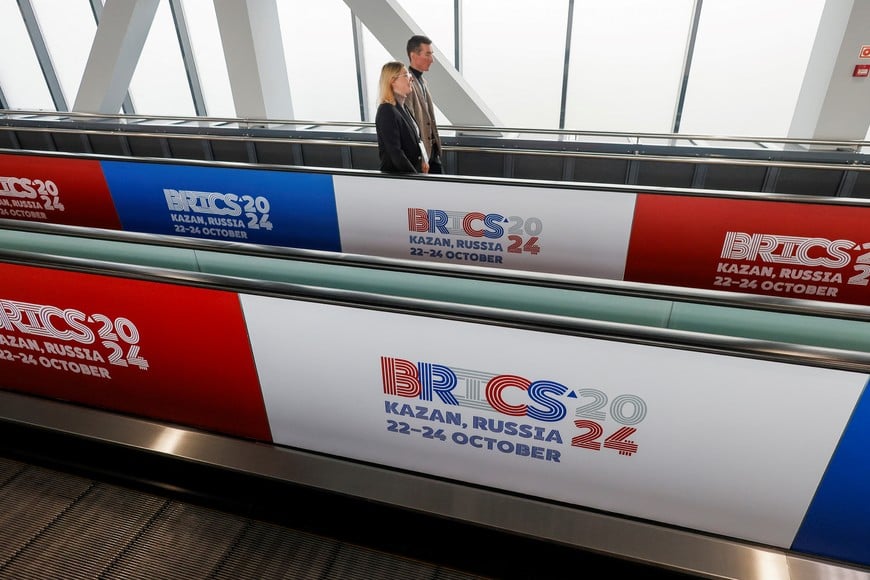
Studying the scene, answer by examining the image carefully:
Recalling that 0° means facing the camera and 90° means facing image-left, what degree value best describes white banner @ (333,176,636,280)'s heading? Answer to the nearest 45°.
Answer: approximately 0°

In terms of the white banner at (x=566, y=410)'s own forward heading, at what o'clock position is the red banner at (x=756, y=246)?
The red banner is roughly at 7 o'clock from the white banner.

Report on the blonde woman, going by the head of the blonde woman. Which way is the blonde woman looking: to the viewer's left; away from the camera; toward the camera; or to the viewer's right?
to the viewer's right

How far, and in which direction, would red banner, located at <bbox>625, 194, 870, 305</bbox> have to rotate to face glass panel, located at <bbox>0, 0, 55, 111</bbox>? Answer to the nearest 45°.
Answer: approximately 90° to its right

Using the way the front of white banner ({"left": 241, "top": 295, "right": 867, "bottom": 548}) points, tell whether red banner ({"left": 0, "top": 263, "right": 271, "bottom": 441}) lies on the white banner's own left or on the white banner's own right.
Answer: on the white banner's own right

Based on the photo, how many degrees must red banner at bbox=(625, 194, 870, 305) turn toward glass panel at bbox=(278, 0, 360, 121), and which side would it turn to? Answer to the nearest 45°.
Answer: approximately 135° to its right

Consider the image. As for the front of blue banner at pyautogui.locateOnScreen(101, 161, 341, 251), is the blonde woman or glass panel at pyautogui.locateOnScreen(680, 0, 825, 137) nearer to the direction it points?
the blonde woman

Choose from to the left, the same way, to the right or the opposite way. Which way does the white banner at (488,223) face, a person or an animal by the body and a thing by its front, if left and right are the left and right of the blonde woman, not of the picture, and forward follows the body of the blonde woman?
to the right

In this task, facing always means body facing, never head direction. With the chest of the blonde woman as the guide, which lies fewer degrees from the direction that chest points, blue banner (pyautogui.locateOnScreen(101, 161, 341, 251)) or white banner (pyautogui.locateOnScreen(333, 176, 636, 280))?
the white banner

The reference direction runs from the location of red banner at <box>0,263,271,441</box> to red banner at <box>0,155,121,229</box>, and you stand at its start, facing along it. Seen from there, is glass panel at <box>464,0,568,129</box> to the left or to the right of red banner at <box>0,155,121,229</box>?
right

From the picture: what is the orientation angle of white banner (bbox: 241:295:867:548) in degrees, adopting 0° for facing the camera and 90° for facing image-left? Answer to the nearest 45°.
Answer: approximately 0°
